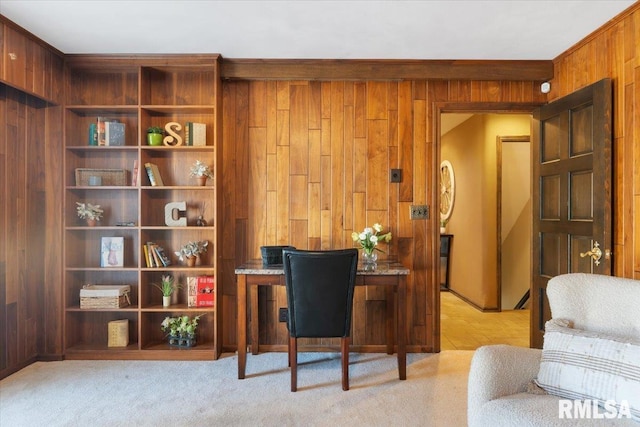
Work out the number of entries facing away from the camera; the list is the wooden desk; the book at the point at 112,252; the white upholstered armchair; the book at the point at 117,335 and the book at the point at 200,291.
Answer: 0

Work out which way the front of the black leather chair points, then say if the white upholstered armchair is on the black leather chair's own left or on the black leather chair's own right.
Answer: on the black leather chair's own right

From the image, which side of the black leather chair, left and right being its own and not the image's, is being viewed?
back

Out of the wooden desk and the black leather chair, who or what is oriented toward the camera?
the wooden desk

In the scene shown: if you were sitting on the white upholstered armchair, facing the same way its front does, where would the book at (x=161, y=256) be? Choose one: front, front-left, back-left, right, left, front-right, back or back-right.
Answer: front-right

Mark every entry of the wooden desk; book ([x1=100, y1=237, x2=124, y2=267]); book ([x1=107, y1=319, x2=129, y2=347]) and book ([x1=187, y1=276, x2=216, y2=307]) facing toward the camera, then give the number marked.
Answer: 4

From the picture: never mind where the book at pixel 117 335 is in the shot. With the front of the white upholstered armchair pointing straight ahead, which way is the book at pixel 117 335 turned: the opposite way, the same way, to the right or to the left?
to the left

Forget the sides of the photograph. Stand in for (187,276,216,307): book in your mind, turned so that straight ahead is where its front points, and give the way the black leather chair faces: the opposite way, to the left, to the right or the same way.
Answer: the opposite way

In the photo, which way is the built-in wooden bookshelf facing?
toward the camera

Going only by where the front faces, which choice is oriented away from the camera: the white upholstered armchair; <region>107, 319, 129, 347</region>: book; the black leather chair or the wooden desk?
the black leather chair

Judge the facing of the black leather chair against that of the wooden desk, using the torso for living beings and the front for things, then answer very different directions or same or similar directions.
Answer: very different directions

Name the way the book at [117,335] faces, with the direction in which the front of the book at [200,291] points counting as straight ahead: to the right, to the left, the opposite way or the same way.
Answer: the same way

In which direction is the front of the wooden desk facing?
toward the camera

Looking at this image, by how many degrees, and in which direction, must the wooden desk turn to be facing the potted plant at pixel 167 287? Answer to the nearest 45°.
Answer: approximately 135° to its right
